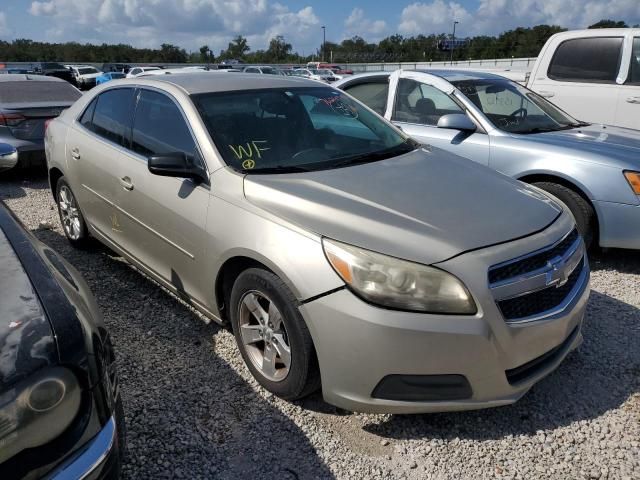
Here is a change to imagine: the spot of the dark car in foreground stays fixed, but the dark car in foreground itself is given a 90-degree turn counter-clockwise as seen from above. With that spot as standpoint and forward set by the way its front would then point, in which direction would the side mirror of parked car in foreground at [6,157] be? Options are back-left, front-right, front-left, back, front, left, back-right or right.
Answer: left

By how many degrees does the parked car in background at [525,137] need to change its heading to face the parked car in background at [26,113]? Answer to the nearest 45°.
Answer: approximately 135° to its right

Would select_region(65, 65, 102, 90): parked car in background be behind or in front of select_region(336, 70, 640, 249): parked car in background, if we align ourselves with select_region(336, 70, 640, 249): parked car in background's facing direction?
behind

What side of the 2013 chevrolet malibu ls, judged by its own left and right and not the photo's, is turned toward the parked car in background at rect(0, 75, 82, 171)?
back

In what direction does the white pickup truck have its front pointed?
to the viewer's right

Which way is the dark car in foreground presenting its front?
toward the camera

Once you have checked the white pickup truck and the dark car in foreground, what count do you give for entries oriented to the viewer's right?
1

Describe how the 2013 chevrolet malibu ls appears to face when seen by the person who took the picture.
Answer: facing the viewer and to the right of the viewer

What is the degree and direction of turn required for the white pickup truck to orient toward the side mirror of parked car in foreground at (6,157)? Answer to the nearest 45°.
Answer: approximately 135° to its right

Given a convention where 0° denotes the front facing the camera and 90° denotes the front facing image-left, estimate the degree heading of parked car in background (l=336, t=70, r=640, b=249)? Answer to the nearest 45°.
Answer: approximately 315°

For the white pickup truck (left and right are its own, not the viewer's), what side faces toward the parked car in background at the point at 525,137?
right

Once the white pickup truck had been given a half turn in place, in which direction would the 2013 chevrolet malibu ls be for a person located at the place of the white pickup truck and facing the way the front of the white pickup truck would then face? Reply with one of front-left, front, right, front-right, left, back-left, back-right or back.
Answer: left
